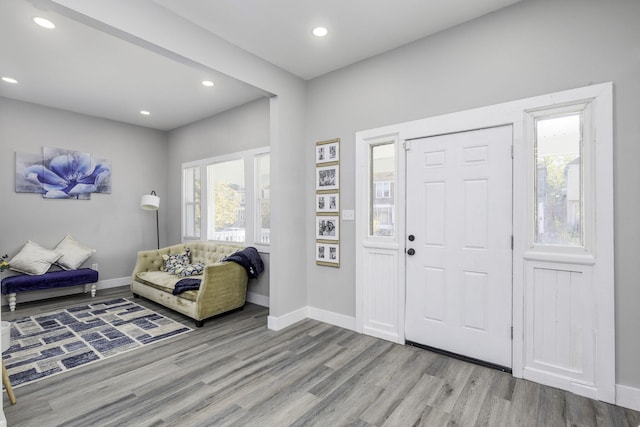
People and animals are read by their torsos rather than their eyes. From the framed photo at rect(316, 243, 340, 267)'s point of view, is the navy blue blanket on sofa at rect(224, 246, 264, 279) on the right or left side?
on its right

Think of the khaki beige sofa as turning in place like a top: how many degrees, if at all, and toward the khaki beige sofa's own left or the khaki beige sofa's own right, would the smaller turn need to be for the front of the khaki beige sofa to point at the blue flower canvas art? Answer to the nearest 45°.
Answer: approximately 90° to the khaki beige sofa's own right

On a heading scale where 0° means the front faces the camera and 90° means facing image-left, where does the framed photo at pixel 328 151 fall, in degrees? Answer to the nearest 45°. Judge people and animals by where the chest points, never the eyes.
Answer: approximately 45°

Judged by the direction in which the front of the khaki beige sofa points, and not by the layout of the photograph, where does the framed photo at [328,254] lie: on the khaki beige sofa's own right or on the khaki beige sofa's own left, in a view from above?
on the khaki beige sofa's own left

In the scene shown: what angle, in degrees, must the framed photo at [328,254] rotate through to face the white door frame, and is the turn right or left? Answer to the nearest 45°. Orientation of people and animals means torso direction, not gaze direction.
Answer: approximately 90° to its left

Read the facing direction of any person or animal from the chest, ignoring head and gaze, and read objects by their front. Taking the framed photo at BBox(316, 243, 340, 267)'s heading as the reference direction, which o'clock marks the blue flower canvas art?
The blue flower canvas art is roughly at 2 o'clock from the framed photo.

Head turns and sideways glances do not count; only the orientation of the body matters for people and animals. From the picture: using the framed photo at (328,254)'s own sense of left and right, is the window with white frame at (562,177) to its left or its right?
on its left

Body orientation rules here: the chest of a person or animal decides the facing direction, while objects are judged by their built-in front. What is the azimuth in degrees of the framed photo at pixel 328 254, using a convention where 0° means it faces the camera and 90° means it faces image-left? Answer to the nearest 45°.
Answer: approximately 45°

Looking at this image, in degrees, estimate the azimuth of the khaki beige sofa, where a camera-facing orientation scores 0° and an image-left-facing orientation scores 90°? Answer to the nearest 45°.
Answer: approximately 45°
